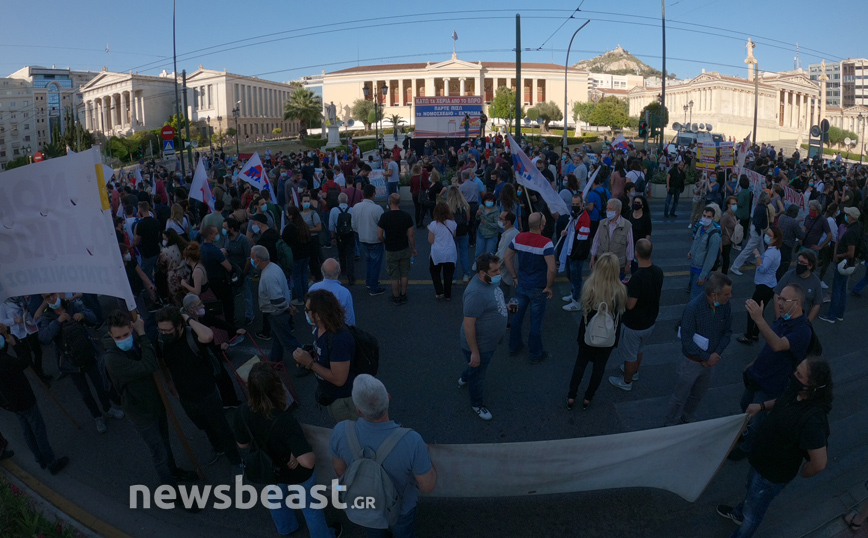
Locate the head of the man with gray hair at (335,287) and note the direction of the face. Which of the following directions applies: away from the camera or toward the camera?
away from the camera

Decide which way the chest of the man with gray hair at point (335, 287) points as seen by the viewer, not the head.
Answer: away from the camera

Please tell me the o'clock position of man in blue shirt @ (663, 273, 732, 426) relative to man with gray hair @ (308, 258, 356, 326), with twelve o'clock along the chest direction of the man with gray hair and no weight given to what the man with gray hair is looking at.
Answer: The man in blue shirt is roughly at 4 o'clock from the man with gray hair.

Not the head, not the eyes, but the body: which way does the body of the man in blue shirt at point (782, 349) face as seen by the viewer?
to the viewer's left

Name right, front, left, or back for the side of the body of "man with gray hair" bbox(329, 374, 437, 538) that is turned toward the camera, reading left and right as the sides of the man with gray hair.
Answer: back
